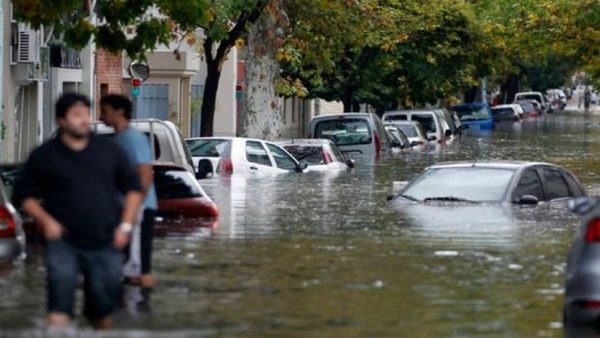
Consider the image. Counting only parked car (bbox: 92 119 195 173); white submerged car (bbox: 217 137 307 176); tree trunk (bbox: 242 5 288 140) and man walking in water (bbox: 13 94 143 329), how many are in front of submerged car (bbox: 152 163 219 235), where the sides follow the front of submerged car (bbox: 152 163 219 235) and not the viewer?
3

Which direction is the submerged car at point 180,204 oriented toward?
away from the camera

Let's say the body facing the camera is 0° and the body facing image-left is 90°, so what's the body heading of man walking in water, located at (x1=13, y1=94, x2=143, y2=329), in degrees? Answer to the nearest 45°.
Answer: approximately 0°

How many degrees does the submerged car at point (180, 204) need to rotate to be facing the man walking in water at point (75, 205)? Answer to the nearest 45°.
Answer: approximately 180°

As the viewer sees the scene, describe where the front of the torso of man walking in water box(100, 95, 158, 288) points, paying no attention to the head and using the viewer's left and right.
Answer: facing to the left of the viewer
